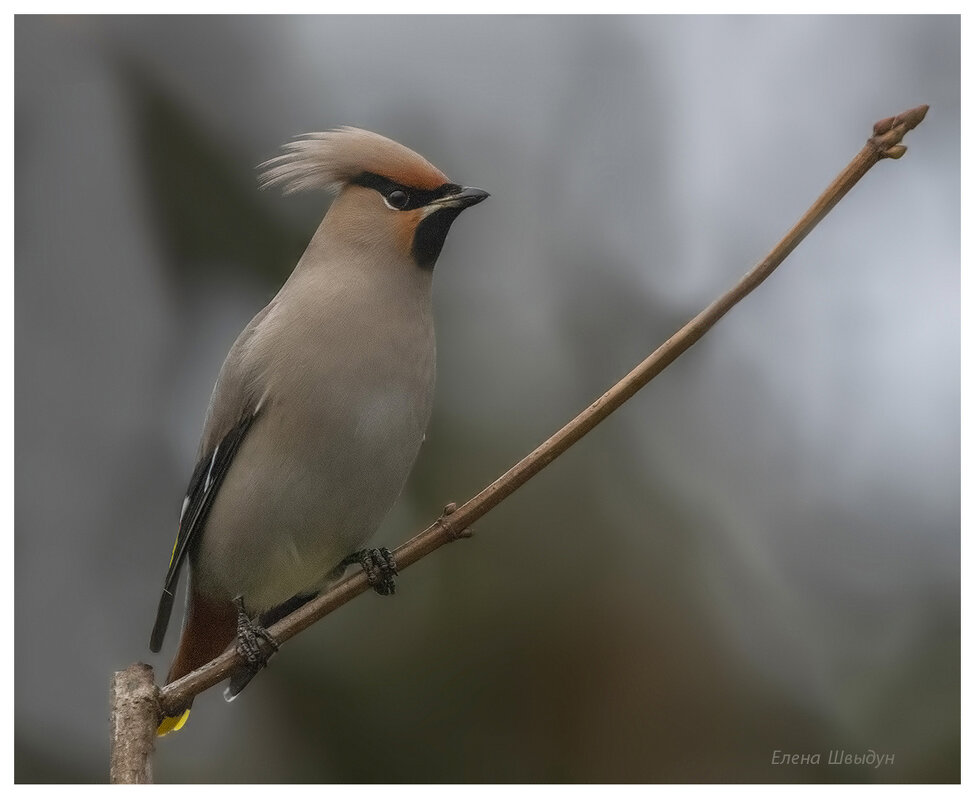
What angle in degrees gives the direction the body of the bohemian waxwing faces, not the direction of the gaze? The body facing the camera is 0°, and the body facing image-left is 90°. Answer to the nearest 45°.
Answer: approximately 315°
